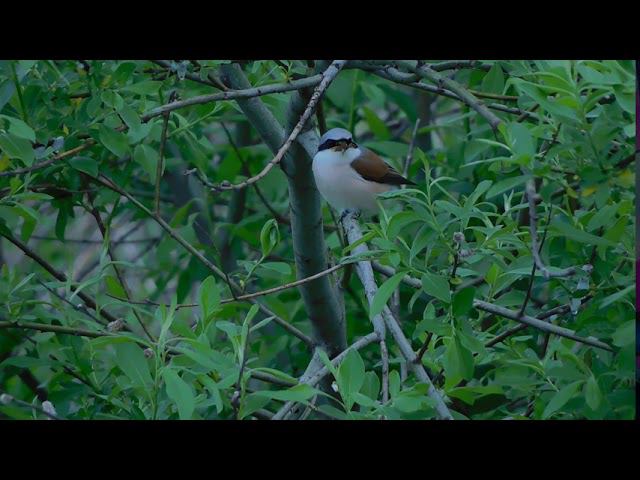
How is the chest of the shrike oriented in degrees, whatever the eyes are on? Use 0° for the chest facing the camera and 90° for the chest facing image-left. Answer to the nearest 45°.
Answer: approximately 45°

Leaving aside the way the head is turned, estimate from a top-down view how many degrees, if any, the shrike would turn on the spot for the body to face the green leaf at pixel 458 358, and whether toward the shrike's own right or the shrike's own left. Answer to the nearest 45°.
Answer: approximately 45° to the shrike's own left

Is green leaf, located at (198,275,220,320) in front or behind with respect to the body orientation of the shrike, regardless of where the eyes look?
in front

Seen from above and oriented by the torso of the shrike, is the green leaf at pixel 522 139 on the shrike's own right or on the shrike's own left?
on the shrike's own left

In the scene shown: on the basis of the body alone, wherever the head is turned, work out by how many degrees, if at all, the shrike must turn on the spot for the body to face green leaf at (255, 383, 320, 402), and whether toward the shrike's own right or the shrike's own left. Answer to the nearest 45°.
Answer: approximately 45° to the shrike's own left

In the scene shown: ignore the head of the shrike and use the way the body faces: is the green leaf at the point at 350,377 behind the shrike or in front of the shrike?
in front

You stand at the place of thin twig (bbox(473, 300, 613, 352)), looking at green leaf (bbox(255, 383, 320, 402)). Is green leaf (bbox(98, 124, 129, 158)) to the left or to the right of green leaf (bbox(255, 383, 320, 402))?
right
